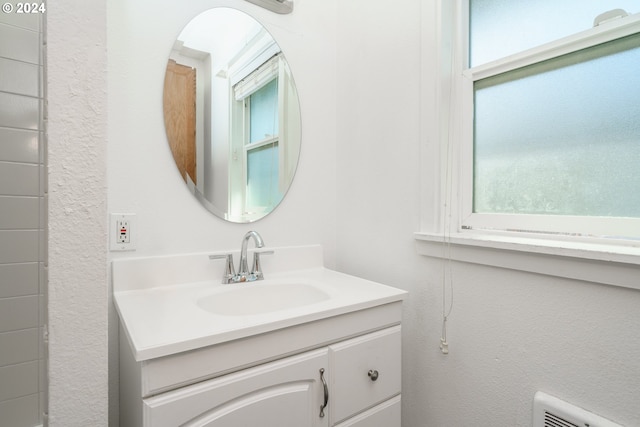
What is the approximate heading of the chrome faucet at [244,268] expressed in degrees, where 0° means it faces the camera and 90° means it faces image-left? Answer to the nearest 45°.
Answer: approximately 315°

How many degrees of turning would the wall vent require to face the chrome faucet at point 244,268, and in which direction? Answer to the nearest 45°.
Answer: approximately 45° to its right

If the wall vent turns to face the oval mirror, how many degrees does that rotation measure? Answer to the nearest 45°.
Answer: approximately 45° to its right

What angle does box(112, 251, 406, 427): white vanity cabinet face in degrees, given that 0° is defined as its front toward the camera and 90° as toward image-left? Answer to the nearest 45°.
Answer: approximately 315°

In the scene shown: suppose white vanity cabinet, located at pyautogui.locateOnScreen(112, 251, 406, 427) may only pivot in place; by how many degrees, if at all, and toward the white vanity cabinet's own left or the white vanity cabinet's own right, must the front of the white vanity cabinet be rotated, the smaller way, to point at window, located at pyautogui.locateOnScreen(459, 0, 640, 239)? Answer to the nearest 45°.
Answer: approximately 45° to the white vanity cabinet's own left
